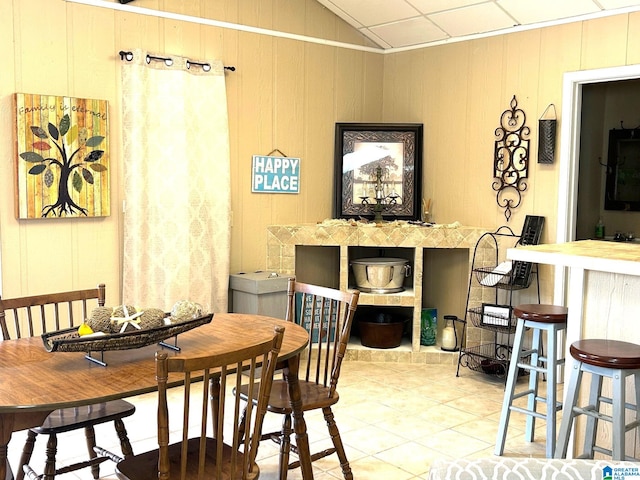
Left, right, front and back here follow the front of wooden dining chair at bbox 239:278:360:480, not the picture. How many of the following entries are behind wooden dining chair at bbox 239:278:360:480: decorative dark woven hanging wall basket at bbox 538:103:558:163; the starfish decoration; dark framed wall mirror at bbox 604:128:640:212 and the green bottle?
3

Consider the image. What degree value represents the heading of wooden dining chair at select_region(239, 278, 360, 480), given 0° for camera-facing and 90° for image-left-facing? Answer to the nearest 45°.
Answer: approximately 45°

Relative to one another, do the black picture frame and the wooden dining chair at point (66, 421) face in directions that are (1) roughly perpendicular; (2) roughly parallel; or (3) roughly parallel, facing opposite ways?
roughly parallel

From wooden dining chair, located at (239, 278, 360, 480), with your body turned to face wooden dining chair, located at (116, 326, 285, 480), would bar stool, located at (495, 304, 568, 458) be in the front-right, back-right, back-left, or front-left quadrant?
back-left

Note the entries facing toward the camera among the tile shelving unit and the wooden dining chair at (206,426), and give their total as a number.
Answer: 1

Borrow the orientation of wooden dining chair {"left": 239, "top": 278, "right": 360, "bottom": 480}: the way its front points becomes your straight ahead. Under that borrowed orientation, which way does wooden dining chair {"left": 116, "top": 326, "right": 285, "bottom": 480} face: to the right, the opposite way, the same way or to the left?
to the right

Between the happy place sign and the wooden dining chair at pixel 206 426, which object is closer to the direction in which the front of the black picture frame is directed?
the wooden dining chair

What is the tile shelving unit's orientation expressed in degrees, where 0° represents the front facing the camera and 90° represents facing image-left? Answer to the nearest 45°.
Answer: approximately 0°

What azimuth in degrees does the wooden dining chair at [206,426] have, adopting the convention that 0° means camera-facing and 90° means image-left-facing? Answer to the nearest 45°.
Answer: approximately 135°
